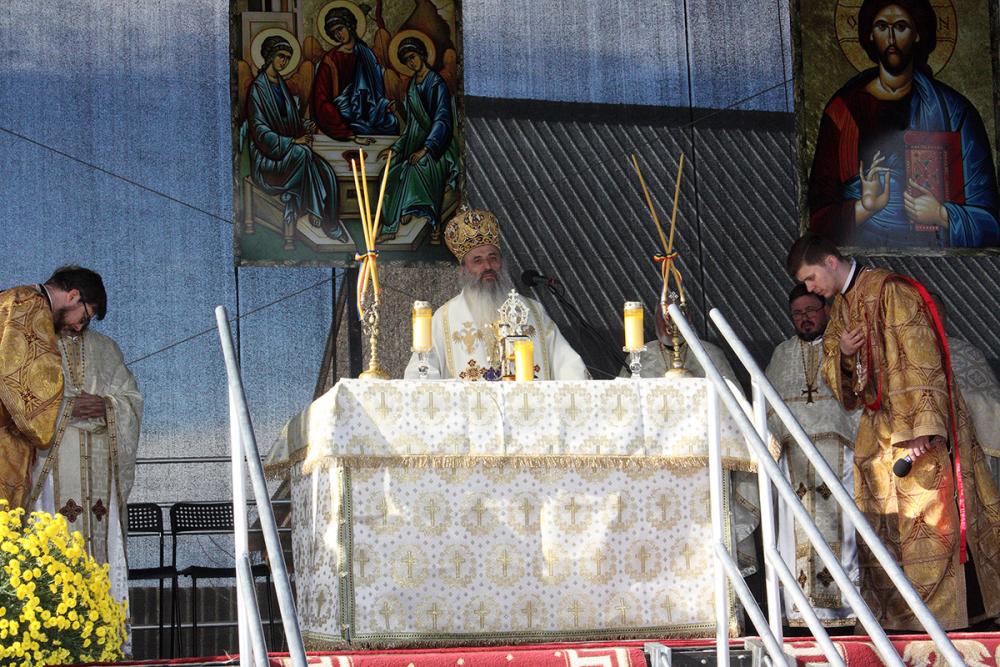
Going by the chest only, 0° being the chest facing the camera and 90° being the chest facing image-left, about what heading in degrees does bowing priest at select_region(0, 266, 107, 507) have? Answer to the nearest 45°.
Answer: approximately 270°

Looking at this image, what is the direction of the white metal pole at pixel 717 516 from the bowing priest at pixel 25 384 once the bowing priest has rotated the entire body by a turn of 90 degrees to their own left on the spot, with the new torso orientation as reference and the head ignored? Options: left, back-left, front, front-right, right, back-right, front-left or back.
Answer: back-right

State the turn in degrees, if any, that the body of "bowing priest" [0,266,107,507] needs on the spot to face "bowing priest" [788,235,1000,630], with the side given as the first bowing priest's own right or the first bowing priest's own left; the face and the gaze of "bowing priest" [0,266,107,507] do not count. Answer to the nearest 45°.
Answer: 0° — they already face them

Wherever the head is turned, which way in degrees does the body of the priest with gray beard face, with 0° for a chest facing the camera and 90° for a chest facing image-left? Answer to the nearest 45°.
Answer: approximately 0°

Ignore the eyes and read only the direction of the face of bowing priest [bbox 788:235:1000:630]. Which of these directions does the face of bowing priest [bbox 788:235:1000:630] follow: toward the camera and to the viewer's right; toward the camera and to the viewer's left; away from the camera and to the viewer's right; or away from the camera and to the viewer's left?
toward the camera and to the viewer's left

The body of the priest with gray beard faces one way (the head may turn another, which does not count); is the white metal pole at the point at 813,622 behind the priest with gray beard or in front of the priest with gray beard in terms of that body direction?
in front

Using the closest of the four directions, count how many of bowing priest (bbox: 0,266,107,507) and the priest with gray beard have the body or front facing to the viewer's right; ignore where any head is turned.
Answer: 1

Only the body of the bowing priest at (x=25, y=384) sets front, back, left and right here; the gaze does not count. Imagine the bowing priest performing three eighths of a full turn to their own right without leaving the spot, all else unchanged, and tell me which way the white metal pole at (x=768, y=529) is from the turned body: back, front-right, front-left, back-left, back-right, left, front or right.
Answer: left

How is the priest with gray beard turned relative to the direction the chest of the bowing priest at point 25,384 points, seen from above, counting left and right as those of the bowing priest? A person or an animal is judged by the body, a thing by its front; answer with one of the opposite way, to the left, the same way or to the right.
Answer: to the right

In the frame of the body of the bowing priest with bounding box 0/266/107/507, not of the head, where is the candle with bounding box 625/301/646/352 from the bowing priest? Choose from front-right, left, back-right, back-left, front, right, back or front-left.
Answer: front-right
